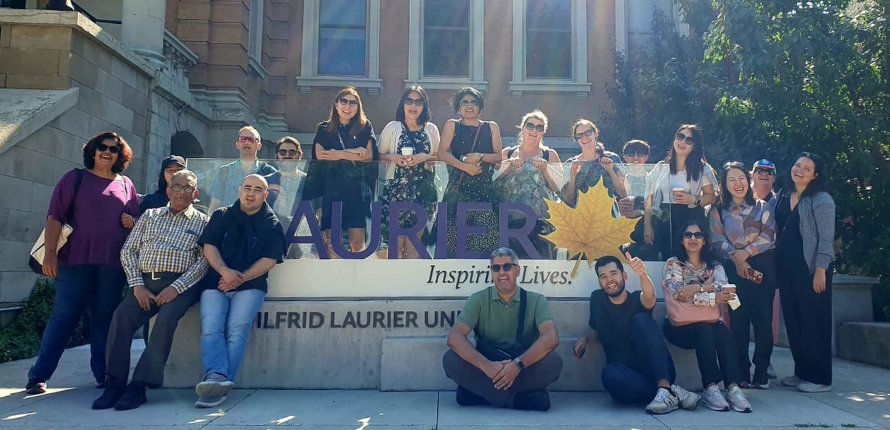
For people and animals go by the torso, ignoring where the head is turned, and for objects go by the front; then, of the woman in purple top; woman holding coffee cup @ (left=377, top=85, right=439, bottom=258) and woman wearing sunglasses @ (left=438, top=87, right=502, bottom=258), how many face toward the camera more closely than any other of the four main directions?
3

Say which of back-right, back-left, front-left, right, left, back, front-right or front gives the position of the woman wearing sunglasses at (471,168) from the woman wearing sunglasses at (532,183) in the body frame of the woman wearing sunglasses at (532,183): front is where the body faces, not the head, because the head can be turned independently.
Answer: right

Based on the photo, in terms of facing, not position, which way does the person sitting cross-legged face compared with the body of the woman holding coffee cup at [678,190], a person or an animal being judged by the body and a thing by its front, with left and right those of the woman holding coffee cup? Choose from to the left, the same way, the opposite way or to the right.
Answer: the same way

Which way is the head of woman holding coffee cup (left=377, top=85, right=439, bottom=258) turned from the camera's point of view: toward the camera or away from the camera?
toward the camera

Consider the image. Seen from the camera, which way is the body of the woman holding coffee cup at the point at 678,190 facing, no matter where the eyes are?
toward the camera

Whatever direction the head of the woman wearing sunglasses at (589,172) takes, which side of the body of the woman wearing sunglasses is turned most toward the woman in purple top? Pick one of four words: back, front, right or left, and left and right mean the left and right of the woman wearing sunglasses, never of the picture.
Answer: right

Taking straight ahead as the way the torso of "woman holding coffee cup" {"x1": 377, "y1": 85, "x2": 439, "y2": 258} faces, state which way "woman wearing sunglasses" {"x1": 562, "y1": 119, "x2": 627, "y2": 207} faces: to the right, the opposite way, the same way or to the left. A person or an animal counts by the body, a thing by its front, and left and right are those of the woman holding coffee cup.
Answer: the same way

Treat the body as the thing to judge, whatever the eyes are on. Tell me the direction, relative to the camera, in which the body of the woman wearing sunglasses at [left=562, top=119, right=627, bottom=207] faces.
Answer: toward the camera

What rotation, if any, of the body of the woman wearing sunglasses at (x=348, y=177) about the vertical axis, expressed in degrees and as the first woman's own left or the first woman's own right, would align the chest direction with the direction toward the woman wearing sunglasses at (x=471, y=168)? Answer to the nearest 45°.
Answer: approximately 90° to the first woman's own left

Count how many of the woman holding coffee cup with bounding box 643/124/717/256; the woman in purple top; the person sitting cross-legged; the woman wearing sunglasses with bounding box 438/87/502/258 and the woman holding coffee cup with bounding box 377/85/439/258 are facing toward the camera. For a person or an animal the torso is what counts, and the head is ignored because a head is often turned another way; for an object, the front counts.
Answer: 5

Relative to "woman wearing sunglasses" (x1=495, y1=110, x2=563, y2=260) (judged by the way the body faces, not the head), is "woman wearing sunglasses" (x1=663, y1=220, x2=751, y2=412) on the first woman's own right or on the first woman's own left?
on the first woman's own left

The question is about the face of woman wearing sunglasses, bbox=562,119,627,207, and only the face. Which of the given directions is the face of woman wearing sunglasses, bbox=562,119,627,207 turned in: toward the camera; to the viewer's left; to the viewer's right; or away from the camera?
toward the camera

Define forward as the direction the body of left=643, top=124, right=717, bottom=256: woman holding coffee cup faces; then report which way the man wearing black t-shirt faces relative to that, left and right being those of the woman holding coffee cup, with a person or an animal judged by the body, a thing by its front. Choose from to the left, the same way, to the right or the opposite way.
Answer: the same way

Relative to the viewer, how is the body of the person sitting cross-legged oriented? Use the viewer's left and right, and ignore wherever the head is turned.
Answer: facing the viewer

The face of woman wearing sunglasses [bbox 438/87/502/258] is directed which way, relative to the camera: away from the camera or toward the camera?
toward the camera

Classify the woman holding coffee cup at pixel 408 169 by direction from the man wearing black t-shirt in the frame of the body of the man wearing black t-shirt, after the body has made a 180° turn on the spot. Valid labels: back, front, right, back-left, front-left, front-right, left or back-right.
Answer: left

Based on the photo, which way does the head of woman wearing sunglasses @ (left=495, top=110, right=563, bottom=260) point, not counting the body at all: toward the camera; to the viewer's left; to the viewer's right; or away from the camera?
toward the camera

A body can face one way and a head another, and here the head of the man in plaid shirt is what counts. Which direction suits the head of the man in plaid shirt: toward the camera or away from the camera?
toward the camera

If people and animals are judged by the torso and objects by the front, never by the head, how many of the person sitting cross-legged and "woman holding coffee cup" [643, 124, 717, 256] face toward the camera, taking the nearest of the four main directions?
2

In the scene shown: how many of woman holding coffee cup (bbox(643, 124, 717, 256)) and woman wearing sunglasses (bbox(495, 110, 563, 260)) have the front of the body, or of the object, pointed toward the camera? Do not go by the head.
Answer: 2

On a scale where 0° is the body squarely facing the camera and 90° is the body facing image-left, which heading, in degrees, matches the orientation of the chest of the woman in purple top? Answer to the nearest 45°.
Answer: approximately 0°

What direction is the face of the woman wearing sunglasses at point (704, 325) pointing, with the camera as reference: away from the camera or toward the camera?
toward the camera
